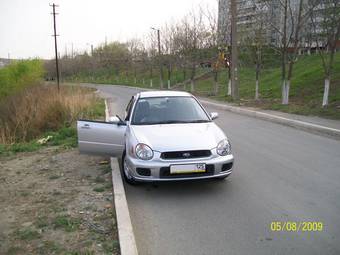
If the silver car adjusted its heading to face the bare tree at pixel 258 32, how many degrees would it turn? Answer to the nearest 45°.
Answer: approximately 180°

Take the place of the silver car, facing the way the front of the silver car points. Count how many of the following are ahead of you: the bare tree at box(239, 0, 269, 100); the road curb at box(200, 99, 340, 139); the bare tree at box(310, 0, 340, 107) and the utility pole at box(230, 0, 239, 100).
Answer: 0

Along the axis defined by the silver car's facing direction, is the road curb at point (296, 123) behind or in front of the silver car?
behind

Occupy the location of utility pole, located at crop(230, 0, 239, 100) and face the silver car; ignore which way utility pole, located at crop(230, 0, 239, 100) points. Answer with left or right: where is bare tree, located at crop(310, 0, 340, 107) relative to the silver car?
left

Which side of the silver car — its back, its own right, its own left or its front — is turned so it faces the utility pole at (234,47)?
back

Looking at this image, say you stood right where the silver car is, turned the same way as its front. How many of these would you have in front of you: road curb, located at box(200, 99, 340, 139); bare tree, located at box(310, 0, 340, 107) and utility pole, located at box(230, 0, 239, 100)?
0

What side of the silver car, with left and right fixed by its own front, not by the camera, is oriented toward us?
front

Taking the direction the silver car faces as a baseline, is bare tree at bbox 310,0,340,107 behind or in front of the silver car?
behind
